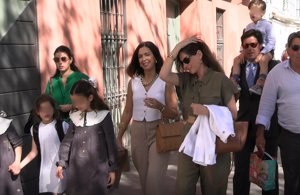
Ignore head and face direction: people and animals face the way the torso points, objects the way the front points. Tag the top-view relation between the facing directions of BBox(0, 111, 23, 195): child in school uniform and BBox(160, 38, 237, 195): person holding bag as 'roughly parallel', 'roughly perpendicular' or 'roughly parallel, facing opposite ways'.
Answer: roughly parallel

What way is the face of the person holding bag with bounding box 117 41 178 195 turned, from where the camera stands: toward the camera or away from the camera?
toward the camera

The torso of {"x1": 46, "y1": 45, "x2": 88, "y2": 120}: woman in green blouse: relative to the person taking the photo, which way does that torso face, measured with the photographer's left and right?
facing the viewer

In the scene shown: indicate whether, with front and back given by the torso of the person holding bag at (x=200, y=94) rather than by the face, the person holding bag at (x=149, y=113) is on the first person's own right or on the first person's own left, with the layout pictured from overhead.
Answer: on the first person's own right

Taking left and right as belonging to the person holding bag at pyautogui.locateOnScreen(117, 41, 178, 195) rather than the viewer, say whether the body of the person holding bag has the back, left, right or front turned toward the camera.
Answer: front

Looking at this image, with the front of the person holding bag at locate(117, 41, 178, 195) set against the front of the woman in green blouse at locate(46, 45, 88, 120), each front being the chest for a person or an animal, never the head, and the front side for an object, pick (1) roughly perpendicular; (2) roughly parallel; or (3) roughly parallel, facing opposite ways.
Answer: roughly parallel

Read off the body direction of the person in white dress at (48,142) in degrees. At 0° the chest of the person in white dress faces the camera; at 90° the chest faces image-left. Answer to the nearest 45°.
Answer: approximately 0°

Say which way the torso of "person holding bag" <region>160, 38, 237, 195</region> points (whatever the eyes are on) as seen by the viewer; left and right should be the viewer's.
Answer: facing the viewer and to the left of the viewer

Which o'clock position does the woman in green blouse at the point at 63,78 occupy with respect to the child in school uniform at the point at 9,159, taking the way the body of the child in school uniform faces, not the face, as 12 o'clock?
The woman in green blouse is roughly at 6 o'clock from the child in school uniform.

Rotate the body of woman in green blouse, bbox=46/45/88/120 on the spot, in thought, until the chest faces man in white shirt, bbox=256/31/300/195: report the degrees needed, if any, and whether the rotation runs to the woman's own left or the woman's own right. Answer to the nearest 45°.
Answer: approximately 45° to the woman's own left
